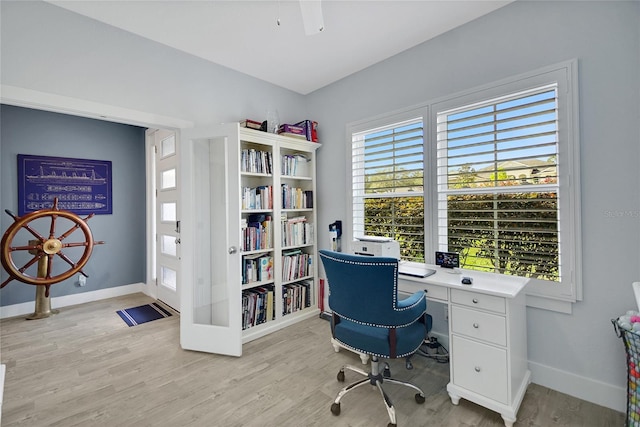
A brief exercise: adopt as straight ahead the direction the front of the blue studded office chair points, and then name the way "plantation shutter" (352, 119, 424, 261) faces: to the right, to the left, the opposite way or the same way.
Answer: the opposite way

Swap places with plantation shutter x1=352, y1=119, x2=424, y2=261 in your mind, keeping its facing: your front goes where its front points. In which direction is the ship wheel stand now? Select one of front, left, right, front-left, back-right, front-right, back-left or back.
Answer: front-right

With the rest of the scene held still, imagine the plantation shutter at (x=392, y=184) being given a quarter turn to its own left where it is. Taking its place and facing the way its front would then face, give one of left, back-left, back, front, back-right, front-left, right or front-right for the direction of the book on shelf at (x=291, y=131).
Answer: back-right

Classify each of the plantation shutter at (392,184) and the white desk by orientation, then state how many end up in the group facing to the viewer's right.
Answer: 0

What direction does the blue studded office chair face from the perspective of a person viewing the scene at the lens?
facing away from the viewer and to the right of the viewer

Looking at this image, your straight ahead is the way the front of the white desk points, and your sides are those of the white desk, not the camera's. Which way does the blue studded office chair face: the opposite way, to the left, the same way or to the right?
the opposite way

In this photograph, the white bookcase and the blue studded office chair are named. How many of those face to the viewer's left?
0

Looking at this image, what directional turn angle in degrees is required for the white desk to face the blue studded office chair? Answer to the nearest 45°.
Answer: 0° — it already faces it

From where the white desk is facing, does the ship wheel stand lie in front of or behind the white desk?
in front
